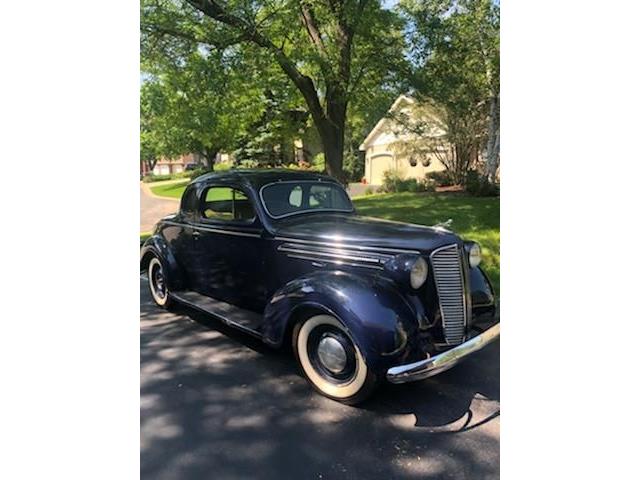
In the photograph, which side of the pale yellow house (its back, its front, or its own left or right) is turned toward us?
front

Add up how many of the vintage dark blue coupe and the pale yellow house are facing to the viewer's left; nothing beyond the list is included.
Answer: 0

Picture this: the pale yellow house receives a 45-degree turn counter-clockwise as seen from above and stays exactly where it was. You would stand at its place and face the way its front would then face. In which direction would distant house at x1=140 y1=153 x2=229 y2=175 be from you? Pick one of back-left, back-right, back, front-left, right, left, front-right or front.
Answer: back-right

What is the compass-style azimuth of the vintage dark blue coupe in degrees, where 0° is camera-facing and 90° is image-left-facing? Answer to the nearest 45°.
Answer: approximately 315°
